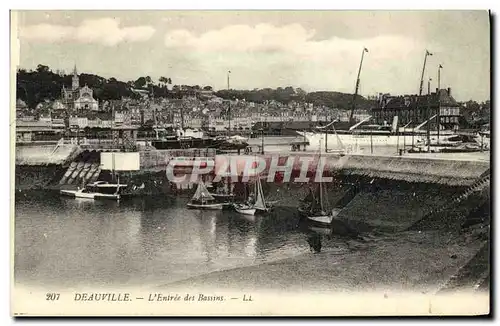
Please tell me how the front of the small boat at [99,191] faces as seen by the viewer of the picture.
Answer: facing to the left of the viewer

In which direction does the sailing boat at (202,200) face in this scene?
to the viewer's left

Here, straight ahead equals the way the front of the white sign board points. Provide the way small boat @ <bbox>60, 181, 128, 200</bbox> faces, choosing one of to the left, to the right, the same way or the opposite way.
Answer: to the right

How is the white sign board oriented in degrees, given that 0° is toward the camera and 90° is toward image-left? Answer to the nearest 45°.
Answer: approximately 0°
